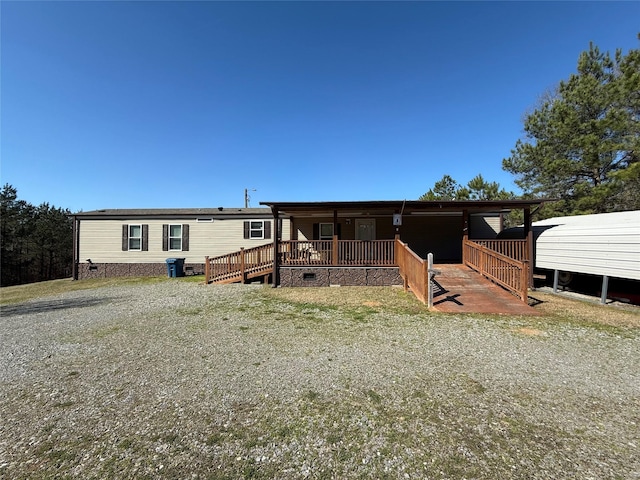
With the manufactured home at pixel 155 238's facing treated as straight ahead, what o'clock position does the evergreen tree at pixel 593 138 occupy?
The evergreen tree is roughly at 10 o'clock from the manufactured home.

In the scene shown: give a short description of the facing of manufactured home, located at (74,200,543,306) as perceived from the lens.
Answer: facing the viewer

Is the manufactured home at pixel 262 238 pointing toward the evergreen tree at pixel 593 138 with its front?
no

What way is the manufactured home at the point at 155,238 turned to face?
toward the camera
